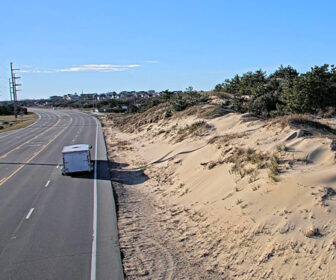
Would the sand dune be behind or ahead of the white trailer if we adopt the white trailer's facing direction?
behind

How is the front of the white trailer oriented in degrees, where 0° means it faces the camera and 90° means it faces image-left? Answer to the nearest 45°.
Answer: approximately 180°
